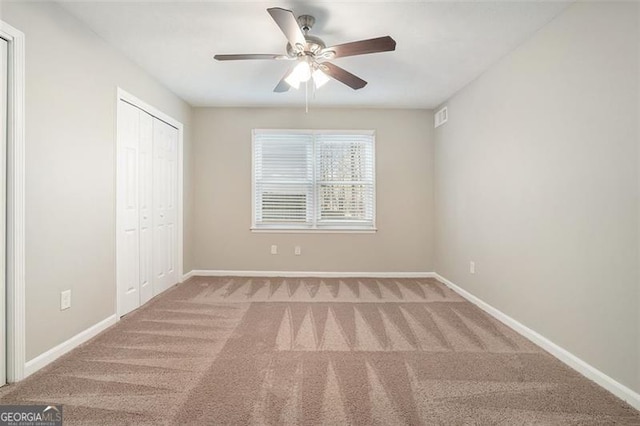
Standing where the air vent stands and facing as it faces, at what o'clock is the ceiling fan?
The ceiling fan is roughly at 11 o'clock from the air vent.

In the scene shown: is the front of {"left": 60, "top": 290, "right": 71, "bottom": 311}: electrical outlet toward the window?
no

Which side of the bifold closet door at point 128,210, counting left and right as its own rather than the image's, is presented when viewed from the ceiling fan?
front

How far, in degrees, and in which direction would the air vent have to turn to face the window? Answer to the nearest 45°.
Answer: approximately 45° to its right

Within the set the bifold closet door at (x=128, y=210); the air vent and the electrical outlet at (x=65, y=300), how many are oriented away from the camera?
0

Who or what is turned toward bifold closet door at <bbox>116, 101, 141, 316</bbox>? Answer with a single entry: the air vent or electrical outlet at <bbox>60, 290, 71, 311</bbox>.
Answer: the air vent

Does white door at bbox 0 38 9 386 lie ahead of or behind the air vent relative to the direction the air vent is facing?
ahead

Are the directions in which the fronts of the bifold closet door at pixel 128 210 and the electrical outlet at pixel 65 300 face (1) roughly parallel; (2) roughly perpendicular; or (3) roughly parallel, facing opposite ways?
roughly parallel

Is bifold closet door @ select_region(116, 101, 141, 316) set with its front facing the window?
no

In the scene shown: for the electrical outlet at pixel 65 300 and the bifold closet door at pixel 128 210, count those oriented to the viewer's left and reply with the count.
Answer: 0

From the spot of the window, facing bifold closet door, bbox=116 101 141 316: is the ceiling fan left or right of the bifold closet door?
left

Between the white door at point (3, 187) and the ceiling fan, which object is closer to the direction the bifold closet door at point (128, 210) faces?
the ceiling fan

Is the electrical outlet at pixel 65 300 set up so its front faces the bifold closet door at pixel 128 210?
no

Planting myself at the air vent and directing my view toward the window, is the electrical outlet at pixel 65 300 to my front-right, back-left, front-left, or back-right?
front-left

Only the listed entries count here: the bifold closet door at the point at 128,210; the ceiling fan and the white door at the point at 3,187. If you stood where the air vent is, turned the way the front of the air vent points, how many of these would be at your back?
0

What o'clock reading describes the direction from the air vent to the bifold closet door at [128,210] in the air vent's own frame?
The bifold closet door is roughly at 12 o'clock from the air vent.

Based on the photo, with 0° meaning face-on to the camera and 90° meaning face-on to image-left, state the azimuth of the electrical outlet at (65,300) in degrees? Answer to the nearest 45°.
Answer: approximately 315°

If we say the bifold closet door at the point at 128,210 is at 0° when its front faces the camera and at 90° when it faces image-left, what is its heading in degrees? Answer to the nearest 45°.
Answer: approximately 315°
